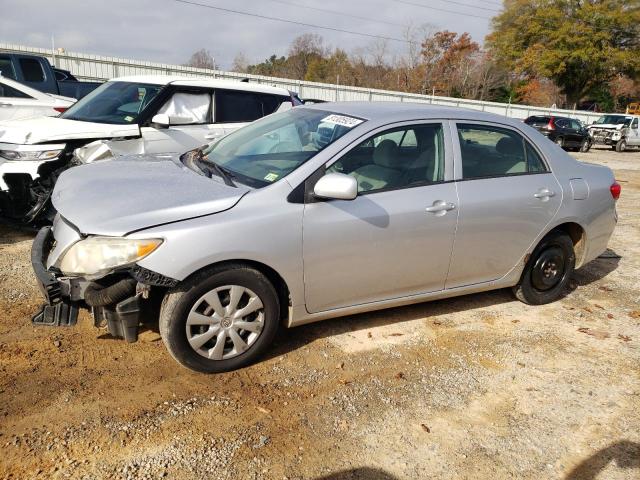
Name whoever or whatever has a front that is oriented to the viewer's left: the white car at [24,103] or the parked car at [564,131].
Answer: the white car

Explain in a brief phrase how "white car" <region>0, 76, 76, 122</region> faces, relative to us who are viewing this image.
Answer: facing to the left of the viewer

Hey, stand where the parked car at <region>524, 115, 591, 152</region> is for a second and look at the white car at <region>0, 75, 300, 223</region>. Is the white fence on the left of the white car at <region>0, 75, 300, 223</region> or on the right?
right

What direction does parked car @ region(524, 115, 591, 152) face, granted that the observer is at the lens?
facing away from the viewer and to the right of the viewer

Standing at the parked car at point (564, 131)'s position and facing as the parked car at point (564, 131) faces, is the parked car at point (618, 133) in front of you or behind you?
in front

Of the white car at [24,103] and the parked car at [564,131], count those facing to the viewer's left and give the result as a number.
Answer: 1

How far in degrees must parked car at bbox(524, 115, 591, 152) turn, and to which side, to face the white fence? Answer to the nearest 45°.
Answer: approximately 180°
